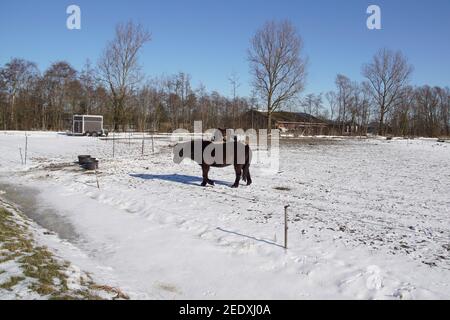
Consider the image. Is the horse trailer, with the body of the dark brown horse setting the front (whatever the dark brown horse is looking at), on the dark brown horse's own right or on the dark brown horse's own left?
on the dark brown horse's own right

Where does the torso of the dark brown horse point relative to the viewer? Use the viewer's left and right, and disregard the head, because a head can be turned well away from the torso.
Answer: facing to the left of the viewer
